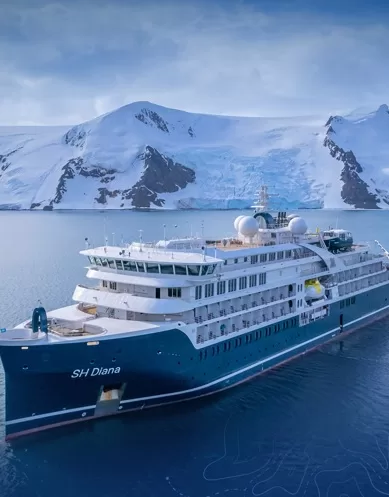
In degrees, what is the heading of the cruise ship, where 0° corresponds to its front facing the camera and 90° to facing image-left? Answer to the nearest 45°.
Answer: approximately 45°
